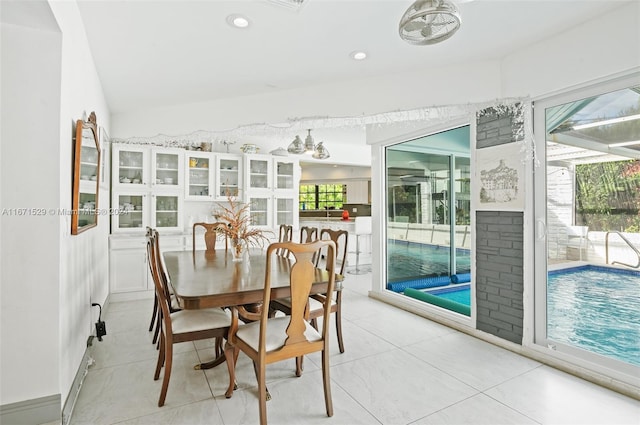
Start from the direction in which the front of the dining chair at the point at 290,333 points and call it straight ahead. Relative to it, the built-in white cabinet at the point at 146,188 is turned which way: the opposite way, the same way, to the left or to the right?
the opposite way

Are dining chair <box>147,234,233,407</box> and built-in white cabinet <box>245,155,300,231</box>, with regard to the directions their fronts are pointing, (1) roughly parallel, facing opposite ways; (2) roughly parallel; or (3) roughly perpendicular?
roughly perpendicular

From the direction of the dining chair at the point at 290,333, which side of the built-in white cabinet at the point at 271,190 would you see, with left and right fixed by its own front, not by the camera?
front

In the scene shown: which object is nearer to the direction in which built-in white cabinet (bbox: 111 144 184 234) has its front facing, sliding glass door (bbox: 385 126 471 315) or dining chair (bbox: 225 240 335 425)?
the dining chair

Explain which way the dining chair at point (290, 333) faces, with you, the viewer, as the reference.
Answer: facing away from the viewer and to the left of the viewer

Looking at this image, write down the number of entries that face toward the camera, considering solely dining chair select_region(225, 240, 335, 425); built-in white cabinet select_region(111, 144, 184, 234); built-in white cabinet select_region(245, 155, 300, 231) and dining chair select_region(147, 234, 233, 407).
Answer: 2

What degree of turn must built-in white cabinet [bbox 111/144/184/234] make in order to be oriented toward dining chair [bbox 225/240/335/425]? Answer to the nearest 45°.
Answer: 0° — it already faces it

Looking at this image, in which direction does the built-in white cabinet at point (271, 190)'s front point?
toward the camera

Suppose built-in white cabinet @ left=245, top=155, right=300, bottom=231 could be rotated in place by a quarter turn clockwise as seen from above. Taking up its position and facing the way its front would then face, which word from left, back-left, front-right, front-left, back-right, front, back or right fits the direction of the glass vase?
left

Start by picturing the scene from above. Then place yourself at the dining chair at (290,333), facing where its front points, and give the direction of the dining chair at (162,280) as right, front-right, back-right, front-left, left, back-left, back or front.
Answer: front

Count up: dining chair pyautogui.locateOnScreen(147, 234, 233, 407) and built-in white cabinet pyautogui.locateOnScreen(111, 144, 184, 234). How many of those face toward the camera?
1

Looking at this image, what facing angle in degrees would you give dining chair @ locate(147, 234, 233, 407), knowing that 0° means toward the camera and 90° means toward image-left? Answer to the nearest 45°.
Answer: approximately 270°

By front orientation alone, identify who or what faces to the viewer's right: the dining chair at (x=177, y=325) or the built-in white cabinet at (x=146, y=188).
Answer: the dining chair

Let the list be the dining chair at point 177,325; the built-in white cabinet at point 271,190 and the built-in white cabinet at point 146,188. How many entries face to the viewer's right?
1

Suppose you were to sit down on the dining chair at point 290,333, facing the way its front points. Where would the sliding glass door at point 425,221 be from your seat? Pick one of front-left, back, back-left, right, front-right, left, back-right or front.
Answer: right

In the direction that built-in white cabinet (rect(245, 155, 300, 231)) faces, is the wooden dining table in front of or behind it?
in front

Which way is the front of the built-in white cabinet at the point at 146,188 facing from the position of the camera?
facing the viewer

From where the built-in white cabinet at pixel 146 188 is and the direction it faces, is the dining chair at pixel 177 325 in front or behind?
in front

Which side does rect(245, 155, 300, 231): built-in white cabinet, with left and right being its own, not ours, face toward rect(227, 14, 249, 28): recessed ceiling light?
front

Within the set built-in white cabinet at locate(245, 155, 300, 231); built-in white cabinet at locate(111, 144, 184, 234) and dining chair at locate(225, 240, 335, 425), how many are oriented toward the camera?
2
